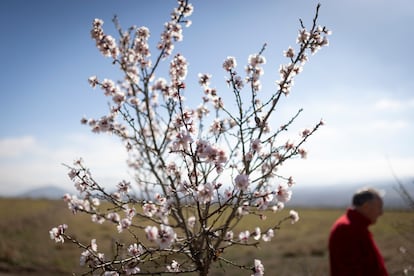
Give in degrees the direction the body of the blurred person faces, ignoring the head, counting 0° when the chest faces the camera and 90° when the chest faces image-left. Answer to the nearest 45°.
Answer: approximately 270°

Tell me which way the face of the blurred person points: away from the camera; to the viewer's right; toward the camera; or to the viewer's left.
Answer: to the viewer's right
